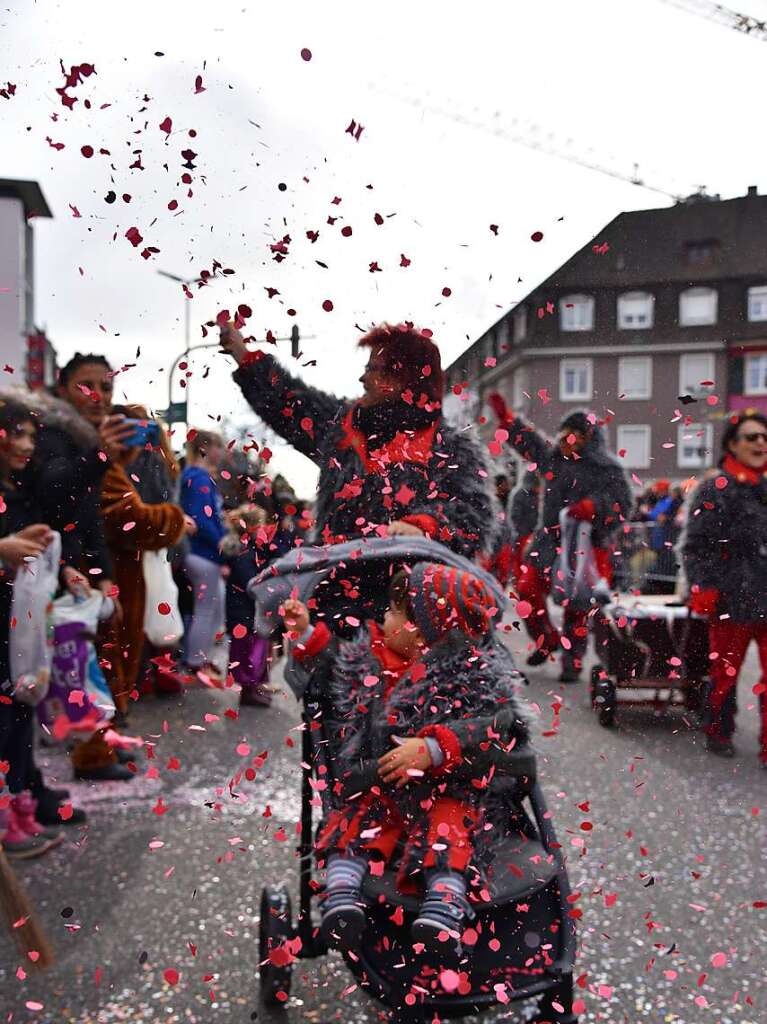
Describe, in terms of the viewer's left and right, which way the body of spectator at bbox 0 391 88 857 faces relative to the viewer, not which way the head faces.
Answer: facing to the right of the viewer

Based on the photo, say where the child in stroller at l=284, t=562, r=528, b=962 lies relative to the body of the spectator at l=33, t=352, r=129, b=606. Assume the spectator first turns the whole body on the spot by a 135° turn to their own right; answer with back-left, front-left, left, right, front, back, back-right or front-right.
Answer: back-left

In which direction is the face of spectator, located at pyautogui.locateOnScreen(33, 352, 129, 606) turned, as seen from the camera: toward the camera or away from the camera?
toward the camera

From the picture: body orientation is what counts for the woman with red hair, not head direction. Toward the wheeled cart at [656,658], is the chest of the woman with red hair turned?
no

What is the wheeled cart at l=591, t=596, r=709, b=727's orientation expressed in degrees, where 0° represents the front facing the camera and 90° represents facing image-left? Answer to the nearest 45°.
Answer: approximately 0°

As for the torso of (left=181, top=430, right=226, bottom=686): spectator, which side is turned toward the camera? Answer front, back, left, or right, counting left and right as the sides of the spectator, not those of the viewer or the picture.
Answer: right

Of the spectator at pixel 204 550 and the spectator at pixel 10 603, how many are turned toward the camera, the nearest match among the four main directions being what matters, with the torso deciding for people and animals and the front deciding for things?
0

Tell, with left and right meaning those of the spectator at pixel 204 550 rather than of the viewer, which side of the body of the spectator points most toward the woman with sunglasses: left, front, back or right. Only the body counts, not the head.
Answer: front

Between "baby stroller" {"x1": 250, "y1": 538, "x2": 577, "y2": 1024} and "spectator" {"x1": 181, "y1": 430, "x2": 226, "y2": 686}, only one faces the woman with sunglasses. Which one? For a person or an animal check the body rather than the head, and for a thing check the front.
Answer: the spectator

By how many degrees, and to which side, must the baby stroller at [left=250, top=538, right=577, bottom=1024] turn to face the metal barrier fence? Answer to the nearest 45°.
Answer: approximately 180°

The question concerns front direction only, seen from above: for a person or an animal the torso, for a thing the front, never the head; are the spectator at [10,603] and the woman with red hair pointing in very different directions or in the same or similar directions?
very different directions

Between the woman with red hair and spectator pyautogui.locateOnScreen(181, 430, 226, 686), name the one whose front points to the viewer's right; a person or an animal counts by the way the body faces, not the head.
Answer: the spectator

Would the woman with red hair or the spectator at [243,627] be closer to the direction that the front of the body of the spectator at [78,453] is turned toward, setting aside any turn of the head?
the woman with red hair

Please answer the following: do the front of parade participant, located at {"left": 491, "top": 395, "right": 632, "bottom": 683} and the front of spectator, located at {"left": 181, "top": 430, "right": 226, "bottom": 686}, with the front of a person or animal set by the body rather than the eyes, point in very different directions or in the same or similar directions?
very different directions
